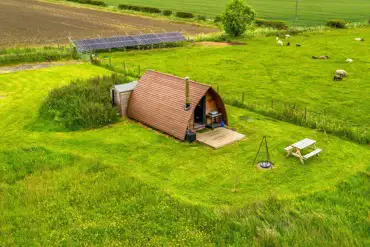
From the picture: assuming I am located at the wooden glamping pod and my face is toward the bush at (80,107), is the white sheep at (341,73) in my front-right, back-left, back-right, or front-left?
back-right

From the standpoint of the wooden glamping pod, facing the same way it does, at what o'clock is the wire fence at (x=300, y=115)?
The wire fence is roughly at 10 o'clock from the wooden glamping pod.

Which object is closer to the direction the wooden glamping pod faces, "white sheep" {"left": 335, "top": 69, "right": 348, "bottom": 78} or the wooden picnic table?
the wooden picnic table

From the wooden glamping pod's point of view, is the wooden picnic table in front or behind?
in front

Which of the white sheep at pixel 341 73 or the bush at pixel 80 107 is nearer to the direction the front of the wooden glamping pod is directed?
the white sheep

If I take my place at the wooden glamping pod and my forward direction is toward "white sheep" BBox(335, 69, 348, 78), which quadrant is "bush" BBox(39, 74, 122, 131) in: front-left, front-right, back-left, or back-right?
back-left

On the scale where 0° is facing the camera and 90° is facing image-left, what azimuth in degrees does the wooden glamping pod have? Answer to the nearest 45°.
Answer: approximately 315°

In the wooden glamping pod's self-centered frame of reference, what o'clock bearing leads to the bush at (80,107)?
The bush is roughly at 5 o'clock from the wooden glamping pod.

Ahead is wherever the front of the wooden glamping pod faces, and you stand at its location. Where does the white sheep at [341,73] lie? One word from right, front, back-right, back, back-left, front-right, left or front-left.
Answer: left
